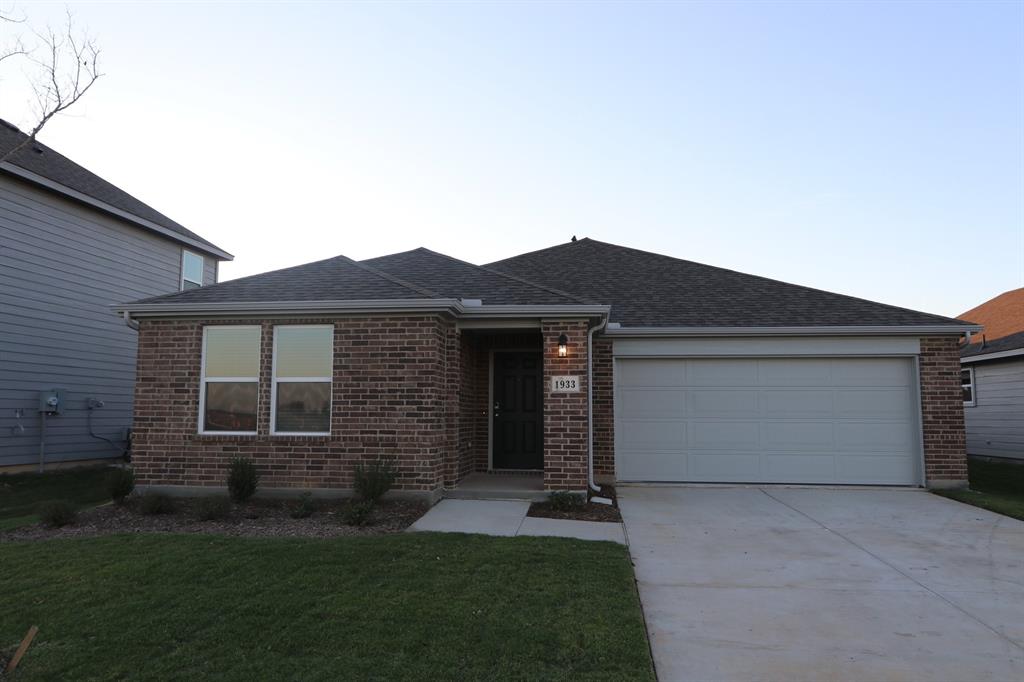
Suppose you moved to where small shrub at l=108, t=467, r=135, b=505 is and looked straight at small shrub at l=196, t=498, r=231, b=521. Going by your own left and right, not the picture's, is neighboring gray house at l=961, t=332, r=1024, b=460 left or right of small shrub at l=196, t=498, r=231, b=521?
left

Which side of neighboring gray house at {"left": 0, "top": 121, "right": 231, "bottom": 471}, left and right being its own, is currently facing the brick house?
left

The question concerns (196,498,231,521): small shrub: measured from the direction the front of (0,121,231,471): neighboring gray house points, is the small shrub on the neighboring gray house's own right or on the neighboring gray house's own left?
on the neighboring gray house's own left

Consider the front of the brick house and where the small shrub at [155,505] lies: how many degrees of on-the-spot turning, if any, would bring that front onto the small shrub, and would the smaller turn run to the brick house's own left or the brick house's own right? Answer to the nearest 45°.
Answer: approximately 45° to the brick house's own right

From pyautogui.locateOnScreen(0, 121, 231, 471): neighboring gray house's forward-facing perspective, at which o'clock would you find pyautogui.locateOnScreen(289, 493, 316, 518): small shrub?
The small shrub is roughly at 10 o'clock from the neighboring gray house.

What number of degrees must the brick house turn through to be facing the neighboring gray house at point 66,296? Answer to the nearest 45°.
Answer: approximately 90° to its right

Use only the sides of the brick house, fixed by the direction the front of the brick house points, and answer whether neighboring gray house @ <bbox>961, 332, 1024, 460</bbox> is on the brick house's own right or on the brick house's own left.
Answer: on the brick house's own left

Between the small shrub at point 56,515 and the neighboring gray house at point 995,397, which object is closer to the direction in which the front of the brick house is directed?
the small shrub

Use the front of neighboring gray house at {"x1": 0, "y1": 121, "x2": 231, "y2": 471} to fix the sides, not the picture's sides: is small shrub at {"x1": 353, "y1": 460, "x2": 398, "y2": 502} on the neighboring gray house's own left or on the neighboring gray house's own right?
on the neighboring gray house's own left

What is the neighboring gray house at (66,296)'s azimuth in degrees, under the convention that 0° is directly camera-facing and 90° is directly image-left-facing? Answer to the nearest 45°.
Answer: approximately 45°

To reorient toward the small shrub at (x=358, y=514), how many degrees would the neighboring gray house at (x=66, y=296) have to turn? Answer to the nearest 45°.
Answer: approximately 45° to its left
